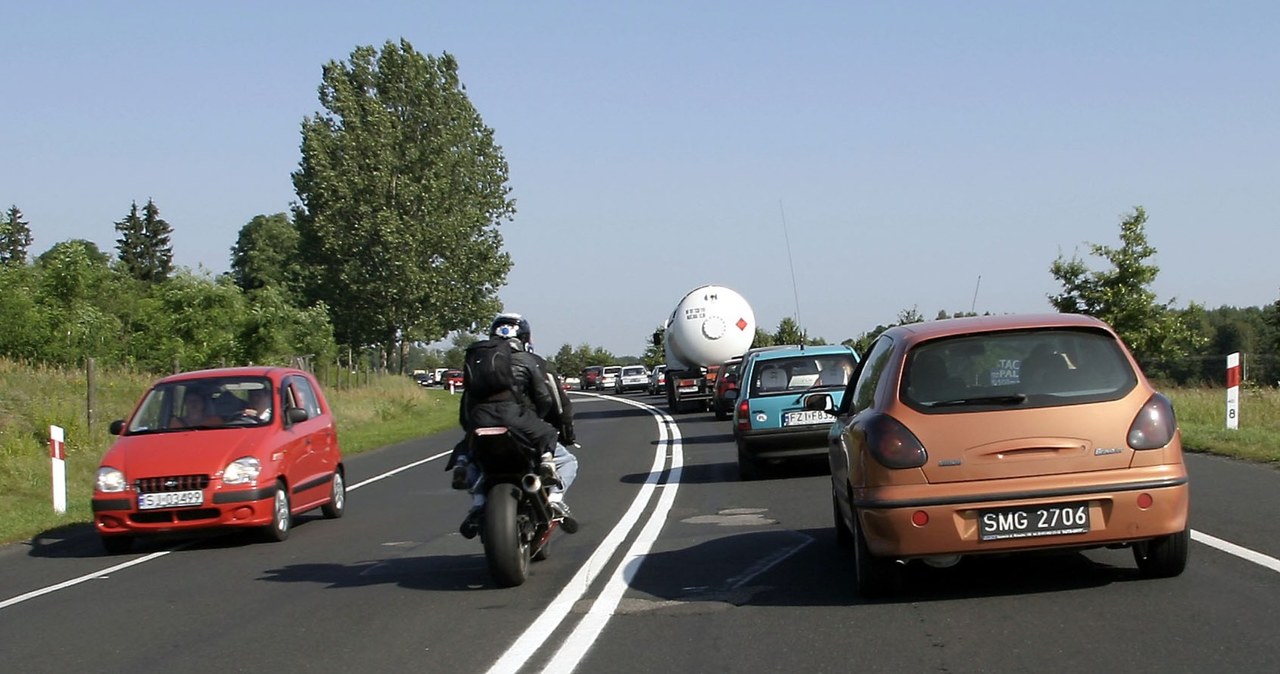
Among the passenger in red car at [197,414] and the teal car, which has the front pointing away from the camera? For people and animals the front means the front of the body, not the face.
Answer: the teal car

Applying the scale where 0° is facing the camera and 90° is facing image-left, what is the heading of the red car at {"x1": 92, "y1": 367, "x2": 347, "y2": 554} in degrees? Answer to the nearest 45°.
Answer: approximately 45°

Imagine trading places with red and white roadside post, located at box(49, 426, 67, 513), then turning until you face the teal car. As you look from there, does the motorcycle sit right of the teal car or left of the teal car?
right

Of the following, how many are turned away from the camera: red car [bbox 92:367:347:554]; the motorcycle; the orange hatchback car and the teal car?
3

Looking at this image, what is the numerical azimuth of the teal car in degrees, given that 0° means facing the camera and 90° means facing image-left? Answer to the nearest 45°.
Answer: approximately 180°

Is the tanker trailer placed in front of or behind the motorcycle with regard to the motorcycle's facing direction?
in front

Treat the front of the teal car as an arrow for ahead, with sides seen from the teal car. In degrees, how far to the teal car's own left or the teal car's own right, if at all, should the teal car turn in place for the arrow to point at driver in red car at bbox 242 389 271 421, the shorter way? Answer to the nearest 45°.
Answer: approximately 135° to the teal car's own left

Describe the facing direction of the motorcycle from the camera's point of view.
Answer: facing away from the viewer

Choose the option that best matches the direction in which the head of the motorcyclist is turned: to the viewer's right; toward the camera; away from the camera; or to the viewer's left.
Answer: away from the camera

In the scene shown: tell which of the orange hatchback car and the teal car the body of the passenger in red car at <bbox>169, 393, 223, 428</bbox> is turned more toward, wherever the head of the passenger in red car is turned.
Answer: the orange hatchback car

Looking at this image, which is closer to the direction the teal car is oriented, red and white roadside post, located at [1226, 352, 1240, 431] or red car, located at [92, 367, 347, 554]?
the red and white roadside post

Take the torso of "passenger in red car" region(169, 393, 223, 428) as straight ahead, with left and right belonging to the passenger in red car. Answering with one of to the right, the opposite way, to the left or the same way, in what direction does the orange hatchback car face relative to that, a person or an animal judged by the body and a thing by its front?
the opposite way

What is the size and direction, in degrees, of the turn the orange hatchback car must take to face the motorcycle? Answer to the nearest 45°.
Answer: approximately 90° to its left

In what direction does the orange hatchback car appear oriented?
away from the camera
